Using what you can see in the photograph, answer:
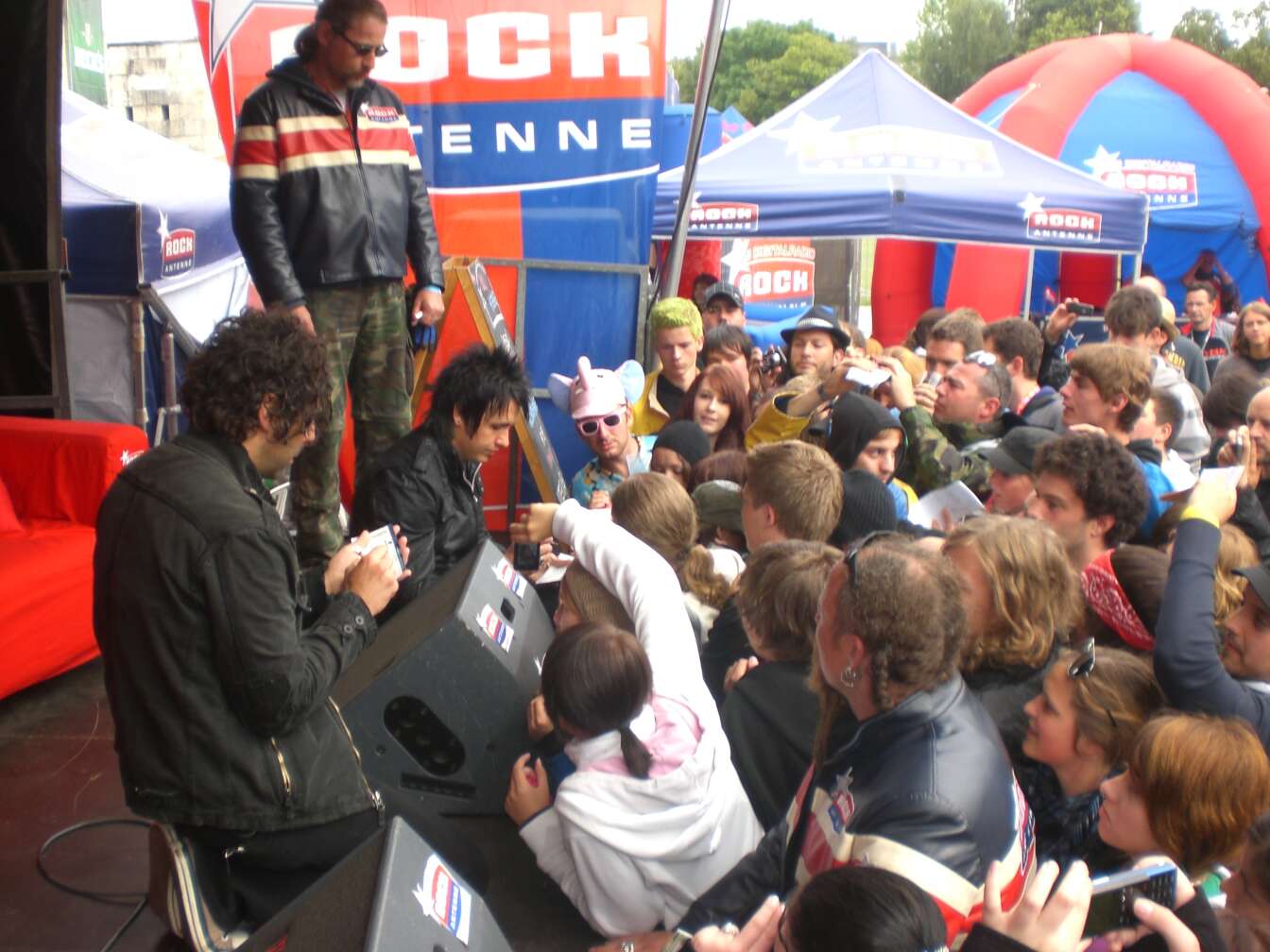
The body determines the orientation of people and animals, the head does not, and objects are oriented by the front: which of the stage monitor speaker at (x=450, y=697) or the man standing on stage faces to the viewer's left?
the stage monitor speaker

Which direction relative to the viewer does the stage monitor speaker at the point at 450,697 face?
to the viewer's left

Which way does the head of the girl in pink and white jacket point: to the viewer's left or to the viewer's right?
to the viewer's left

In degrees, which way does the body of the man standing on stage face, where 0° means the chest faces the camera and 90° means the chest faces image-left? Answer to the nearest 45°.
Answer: approximately 315°

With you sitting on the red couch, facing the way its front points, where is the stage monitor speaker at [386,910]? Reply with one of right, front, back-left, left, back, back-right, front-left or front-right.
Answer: front-right

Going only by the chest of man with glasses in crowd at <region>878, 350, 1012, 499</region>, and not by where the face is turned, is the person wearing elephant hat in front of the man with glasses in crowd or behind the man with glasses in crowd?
in front

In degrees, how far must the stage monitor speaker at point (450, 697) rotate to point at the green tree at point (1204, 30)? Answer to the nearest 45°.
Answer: approximately 135° to its right

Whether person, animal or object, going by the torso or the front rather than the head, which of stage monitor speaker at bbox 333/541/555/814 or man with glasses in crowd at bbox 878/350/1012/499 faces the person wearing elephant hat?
the man with glasses in crowd

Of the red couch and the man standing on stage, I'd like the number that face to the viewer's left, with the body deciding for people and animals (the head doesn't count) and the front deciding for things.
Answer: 0

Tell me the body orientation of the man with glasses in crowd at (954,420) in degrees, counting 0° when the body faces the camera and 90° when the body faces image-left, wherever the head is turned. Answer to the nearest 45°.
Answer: approximately 90°

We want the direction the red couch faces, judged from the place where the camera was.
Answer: facing the viewer and to the right of the viewer

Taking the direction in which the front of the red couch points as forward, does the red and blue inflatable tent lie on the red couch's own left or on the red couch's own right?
on the red couch's own left

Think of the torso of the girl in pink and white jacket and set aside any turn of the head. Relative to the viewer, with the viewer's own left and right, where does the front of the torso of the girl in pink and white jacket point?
facing away from the viewer and to the left of the viewer
